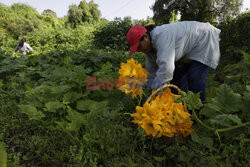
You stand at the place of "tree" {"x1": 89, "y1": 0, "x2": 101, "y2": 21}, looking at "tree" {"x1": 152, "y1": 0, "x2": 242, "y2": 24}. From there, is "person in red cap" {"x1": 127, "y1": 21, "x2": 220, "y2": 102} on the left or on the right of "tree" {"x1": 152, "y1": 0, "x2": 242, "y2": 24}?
right

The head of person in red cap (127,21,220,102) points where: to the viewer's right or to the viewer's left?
to the viewer's left

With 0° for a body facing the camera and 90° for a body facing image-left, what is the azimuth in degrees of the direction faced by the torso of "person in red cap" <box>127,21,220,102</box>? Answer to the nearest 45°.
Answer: approximately 90°

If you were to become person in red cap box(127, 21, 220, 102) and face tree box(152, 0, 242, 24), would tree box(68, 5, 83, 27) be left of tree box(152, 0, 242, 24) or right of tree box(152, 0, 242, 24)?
left
